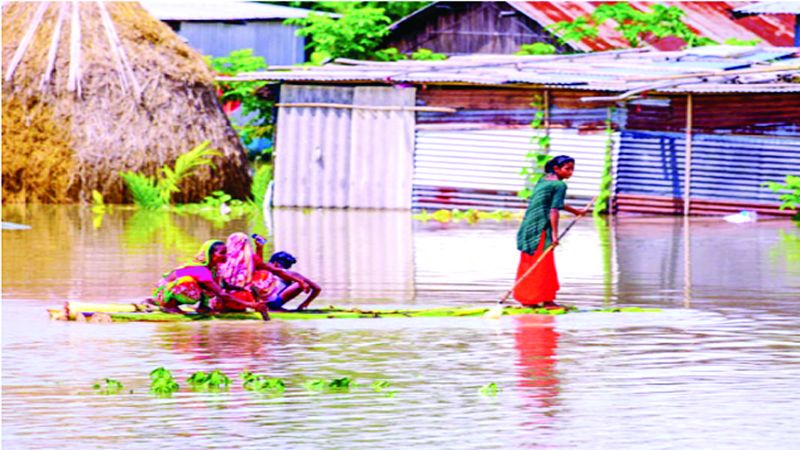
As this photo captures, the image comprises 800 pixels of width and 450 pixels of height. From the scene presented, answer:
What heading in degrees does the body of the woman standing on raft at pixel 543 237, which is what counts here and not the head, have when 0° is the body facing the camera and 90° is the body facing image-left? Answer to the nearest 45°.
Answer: approximately 270°

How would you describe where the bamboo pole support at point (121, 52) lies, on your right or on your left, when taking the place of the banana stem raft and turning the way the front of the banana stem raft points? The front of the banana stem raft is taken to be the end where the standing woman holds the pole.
on your left

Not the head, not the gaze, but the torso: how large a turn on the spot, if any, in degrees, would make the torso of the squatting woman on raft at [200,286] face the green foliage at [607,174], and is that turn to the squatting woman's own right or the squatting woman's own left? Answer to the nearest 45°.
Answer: approximately 45° to the squatting woman's own left

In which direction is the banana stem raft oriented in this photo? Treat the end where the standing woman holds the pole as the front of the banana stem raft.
to the viewer's right

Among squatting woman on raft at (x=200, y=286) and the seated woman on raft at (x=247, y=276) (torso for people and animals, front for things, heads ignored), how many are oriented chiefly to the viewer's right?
2

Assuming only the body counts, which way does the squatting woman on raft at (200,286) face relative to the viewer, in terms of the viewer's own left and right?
facing to the right of the viewer

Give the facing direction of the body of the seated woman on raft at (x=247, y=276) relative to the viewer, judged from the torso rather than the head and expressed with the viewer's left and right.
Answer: facing to the right of the viewer

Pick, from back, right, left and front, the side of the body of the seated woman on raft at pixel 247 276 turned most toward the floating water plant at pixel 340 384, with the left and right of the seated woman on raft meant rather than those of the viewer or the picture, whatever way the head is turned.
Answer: right
